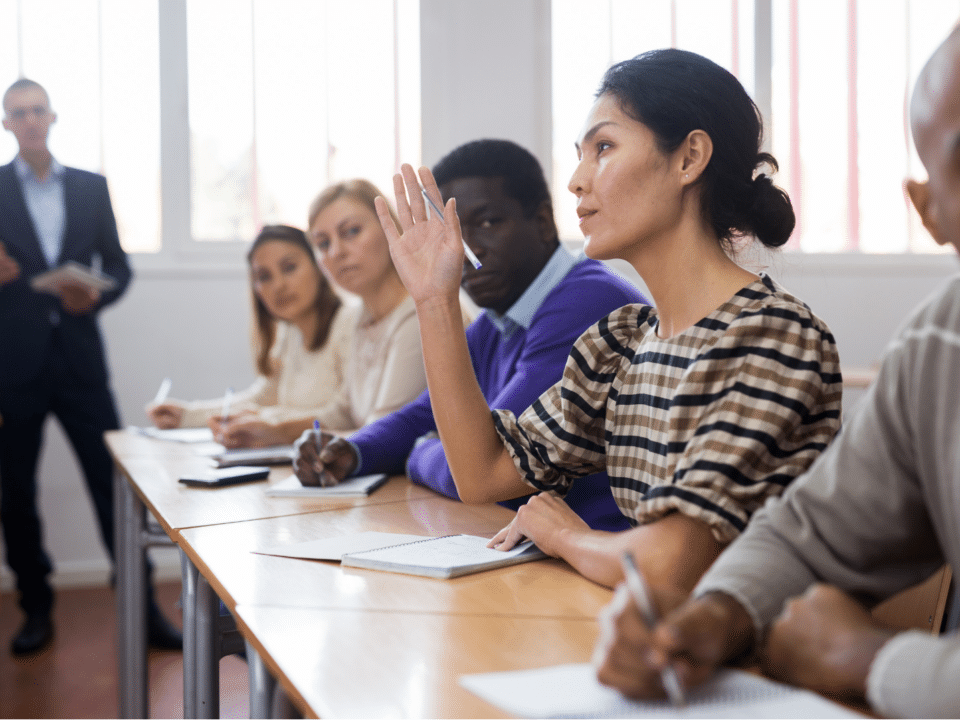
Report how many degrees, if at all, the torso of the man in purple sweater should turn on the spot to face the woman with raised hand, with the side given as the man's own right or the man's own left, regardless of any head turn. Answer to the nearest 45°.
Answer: approximately 45° to the man's own left

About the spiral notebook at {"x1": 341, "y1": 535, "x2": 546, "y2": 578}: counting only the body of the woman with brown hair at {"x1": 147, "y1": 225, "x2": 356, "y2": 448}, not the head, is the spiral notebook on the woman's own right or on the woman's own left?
on the woman's own left

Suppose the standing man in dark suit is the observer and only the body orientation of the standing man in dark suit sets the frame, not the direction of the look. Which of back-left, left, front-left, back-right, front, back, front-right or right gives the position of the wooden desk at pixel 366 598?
front

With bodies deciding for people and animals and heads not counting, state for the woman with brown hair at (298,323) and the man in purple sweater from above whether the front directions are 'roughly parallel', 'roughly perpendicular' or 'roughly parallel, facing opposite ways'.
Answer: roughly parallel

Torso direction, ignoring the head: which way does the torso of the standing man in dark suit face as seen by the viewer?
toward the camera

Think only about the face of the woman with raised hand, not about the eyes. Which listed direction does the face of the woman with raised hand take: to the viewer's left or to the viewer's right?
to the viewer's left

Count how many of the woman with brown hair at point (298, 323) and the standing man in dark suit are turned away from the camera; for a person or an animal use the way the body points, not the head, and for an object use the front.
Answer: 0

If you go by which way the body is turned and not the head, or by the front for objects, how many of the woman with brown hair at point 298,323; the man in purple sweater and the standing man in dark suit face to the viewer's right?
0

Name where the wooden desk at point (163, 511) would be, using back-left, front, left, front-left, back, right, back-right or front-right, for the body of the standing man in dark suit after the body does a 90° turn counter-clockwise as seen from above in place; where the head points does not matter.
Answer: right

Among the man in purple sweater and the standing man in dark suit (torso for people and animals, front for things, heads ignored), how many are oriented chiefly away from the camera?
0

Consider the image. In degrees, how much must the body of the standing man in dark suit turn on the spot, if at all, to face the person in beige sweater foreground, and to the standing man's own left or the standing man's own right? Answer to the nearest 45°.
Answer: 0° — they already face them

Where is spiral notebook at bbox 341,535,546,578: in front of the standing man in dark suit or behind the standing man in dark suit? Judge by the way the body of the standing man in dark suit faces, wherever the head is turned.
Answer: in front

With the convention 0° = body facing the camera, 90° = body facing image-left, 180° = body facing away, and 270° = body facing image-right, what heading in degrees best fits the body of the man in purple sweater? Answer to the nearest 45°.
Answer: approximately 45°

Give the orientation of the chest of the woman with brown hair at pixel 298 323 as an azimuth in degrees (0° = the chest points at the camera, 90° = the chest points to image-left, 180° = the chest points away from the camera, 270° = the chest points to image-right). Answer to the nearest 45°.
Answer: approximately 45°
